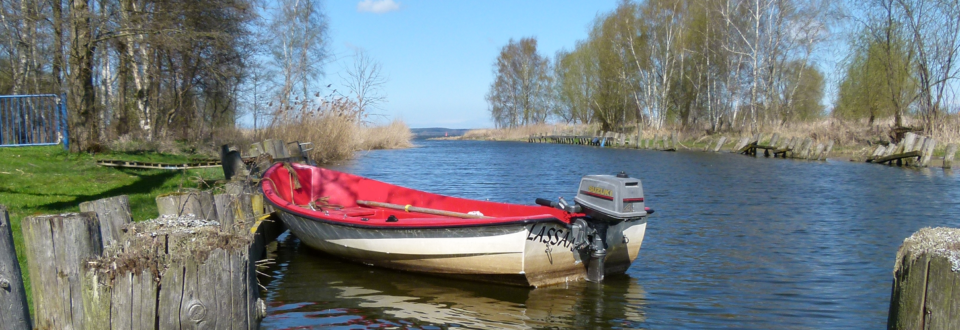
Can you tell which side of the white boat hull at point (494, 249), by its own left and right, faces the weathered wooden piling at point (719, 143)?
right

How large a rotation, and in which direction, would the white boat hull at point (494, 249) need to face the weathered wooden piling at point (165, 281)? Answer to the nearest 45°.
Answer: approximately 90° to its left

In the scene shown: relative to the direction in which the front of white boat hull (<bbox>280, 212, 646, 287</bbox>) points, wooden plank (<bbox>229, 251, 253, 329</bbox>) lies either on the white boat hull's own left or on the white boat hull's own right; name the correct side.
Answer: on the white boat hull's own left

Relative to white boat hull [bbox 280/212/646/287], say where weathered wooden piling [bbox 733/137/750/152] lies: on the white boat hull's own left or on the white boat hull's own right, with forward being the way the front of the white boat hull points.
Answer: on the white boat hull's own right

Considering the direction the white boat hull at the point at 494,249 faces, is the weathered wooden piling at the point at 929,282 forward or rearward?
rearward

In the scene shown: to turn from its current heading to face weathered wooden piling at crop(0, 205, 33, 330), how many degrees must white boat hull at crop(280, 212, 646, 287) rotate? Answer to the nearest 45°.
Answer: approximately 90° to its left

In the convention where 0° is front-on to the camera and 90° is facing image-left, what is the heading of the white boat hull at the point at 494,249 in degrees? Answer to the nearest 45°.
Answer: approximately 135°

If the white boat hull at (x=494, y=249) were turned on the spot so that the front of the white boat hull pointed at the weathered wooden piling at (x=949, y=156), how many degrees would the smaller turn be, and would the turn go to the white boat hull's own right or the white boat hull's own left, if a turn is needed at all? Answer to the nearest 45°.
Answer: approximately 90° to the white boat hull's own right

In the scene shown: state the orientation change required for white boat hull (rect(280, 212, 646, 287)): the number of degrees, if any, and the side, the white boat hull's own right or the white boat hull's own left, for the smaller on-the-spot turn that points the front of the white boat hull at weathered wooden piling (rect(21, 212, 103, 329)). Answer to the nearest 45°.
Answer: approximately 90° to the white boat hull's own left
